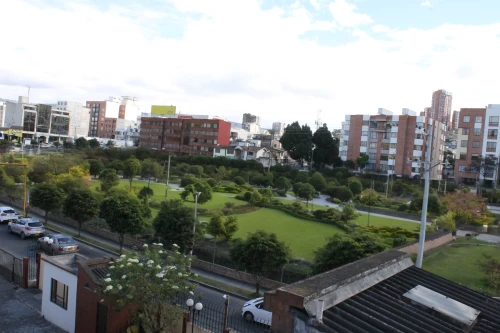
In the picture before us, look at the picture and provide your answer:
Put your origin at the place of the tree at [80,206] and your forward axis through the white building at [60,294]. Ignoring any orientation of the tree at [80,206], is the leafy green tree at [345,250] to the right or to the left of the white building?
left

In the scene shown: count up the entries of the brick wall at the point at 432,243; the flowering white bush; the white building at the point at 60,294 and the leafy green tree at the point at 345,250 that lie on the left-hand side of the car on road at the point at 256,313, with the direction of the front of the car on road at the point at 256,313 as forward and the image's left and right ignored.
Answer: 2

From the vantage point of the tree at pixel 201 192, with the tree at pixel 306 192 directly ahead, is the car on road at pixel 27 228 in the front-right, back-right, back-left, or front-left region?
back-right
